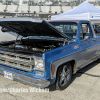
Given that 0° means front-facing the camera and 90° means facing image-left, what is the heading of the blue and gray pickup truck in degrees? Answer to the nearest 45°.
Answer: approximately 45°
